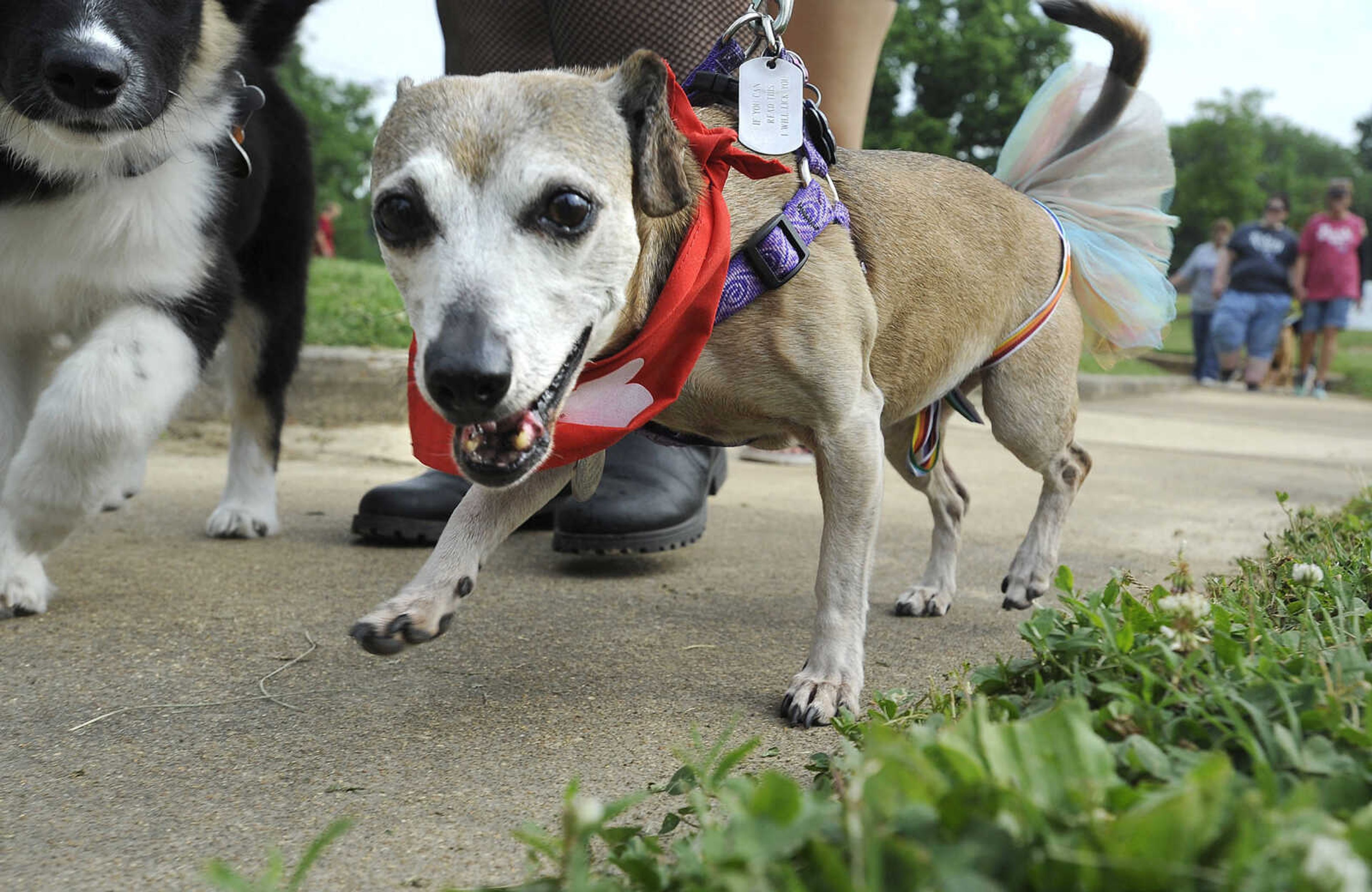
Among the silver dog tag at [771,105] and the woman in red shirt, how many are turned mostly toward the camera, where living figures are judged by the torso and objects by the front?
2

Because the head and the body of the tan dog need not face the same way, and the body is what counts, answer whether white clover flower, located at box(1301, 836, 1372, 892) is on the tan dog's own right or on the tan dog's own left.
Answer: on the tan dog's own left

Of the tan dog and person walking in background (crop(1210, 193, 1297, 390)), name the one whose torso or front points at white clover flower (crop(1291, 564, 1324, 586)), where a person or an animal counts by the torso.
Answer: the person walking in background

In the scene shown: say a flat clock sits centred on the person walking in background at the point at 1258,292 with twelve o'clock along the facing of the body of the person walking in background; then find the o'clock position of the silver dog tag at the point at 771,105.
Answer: The silver dog tag is roughly at 12 o'clock from the person walking in background.

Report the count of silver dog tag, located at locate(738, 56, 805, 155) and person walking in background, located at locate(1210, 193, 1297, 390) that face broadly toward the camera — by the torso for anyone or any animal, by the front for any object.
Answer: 2

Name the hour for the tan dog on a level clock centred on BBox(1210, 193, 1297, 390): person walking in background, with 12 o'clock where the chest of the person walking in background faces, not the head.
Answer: The tan dog is roughly at 12 o'clock from the person walking in background.

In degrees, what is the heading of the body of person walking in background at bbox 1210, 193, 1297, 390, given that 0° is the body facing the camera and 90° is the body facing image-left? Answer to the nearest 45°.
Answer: approximately 0°

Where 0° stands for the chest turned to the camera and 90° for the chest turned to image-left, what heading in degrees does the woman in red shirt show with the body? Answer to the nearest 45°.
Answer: approximately 0°

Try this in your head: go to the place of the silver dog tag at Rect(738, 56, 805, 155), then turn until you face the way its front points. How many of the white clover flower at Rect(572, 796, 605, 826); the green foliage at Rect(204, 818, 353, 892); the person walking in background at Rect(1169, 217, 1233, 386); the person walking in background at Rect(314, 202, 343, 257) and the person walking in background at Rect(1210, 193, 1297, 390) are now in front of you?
2

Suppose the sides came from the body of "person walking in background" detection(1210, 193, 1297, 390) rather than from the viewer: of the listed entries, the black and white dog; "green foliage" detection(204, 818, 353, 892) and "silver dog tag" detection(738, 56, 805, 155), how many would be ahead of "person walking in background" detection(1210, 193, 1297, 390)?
3

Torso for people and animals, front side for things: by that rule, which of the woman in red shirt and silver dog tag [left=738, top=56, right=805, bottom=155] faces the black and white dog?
the woman in red shirt

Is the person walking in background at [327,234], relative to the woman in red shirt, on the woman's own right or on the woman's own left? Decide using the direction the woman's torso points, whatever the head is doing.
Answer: on the woman's own right
